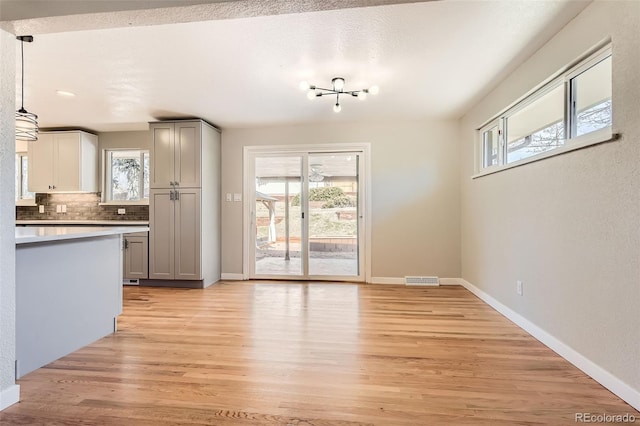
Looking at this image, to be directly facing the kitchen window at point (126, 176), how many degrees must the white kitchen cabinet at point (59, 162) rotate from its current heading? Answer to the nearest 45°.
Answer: approximately 135° to its left

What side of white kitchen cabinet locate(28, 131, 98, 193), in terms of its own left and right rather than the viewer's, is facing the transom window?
left

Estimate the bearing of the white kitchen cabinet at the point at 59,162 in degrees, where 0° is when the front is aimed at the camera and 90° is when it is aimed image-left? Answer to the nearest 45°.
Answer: approximately 45°

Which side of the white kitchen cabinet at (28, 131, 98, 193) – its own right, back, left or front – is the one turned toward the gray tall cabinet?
left

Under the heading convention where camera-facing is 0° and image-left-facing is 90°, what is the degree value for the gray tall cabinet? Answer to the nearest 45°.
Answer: approximately 45°

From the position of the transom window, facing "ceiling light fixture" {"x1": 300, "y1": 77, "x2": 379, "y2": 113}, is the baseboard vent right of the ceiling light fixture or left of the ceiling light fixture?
right

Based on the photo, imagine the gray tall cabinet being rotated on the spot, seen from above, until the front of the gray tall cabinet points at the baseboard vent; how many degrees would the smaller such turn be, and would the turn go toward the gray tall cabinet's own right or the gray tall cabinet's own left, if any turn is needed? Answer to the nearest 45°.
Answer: approximately 135° to the gray tall cabinet's own left

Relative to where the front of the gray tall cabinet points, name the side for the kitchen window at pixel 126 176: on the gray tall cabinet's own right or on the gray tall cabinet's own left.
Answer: on the gray tall cabinet's own right

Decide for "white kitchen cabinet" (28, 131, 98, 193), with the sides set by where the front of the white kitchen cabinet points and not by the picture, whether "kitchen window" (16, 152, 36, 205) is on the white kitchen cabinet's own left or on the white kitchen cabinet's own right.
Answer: on the white kitchen cabinet's own right

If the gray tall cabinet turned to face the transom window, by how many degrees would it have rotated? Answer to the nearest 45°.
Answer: approximately 90° to its left
